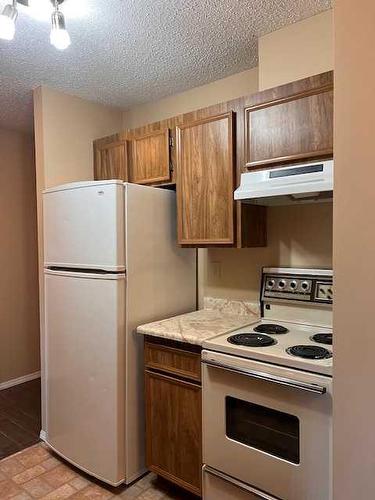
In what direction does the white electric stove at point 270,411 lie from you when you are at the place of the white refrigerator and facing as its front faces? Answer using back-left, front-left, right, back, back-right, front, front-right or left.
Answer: left

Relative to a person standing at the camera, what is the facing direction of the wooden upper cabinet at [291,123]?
facing the viewer and to the left of the viewer

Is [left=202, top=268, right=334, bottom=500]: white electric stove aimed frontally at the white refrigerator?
no

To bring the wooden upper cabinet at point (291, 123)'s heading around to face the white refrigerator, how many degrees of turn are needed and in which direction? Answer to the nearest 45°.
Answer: approximately 45° to its right

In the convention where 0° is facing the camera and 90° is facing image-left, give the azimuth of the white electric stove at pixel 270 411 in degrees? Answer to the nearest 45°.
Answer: approximately 45°

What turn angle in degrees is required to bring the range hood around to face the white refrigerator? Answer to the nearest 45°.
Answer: approximately 45° to its right

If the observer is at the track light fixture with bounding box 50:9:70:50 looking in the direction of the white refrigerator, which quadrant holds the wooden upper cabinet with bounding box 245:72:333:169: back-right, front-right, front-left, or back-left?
front-right

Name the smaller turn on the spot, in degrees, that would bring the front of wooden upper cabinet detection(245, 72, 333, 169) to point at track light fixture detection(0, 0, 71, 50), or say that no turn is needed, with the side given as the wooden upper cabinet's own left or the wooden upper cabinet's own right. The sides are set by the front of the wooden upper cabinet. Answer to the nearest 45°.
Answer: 0° — it already faces it

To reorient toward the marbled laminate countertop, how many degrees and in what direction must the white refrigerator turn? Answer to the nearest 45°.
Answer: approximately 135° to its left

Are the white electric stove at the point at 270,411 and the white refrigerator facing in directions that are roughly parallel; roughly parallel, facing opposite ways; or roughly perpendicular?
roughly parallel

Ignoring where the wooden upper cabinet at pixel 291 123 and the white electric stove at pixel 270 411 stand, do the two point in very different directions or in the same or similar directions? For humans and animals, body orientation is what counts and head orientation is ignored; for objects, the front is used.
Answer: same or similar directions
